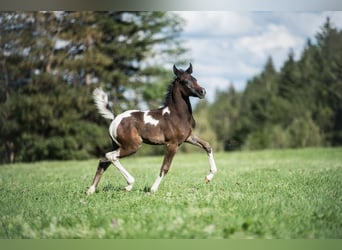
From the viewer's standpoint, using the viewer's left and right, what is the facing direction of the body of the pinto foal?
facing to the right of the viewer
